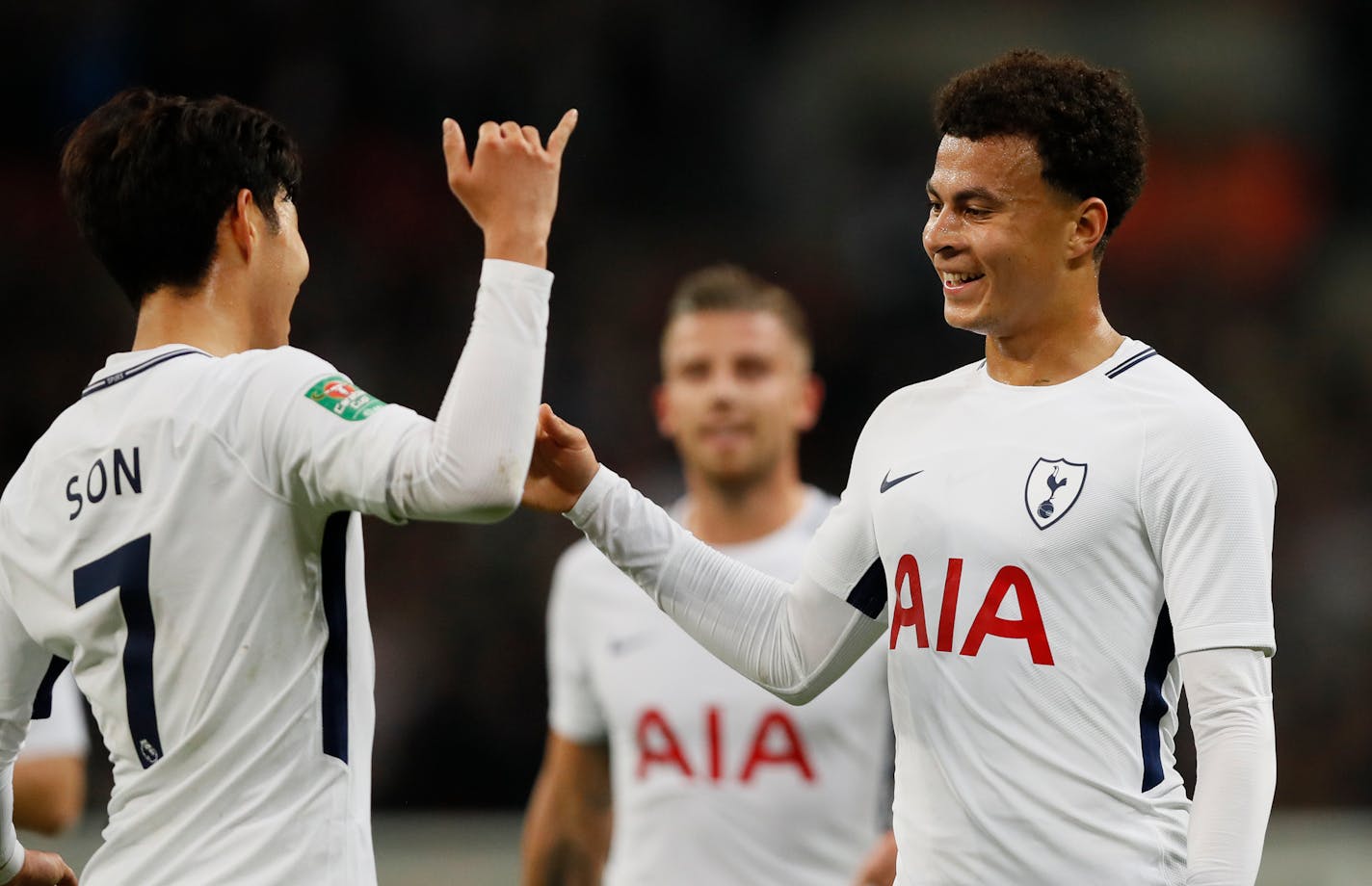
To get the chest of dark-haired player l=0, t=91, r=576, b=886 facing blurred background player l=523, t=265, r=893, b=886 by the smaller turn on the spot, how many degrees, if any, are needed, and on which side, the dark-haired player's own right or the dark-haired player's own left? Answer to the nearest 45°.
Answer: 0° — they already face them

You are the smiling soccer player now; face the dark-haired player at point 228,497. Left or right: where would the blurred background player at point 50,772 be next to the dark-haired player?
right

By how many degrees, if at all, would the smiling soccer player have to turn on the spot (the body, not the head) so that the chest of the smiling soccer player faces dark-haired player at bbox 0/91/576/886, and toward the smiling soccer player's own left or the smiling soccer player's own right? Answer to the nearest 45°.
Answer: approximately 45° to the smiling soccer player's own right

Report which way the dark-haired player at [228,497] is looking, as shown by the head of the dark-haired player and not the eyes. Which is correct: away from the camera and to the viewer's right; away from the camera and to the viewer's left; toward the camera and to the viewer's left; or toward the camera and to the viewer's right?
away from the camera and to the viewer's right

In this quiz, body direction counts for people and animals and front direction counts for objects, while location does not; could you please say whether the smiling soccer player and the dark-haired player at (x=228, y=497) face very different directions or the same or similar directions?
very different directions

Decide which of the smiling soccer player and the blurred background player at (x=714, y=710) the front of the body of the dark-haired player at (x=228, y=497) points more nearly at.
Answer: the blurred background player

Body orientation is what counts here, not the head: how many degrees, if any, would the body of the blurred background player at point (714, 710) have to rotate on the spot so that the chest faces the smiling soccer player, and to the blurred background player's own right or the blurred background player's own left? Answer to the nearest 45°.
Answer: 0° — they already face them

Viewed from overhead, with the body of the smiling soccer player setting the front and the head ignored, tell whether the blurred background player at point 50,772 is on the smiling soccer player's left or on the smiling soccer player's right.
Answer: on the smiling soccer player's right

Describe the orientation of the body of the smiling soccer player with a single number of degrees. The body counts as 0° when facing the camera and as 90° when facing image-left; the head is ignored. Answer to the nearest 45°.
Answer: approximately 45°

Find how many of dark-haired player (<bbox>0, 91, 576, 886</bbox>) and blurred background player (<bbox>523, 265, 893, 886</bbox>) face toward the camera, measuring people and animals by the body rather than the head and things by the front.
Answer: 1

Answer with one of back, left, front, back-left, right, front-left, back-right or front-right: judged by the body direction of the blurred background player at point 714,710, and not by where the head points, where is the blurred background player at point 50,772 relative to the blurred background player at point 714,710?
front-right

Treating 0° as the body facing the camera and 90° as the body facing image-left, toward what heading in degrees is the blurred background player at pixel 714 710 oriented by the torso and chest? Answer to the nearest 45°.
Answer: approximately 0°
